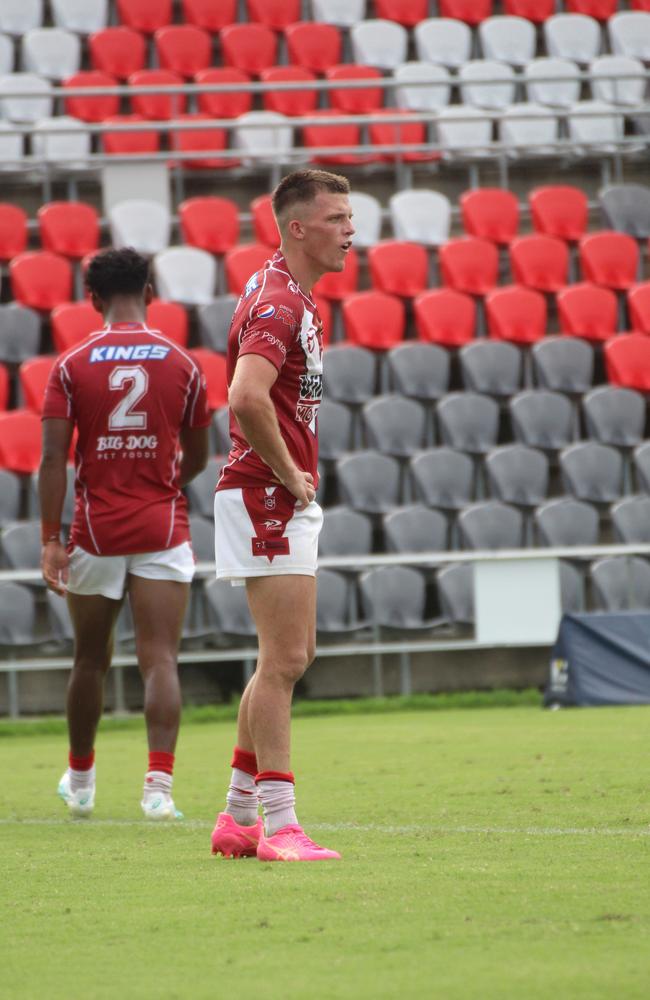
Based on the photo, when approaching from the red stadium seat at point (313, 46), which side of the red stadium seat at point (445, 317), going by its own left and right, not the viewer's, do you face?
back

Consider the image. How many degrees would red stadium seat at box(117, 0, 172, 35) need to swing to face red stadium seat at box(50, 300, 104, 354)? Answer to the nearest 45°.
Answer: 0° — it already faces it

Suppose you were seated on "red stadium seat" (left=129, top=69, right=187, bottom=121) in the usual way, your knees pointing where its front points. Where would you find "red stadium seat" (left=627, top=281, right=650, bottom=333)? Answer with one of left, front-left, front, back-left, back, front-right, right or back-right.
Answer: front-left

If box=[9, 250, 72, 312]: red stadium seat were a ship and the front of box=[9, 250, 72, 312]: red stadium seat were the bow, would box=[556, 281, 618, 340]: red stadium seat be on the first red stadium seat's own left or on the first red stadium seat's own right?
on the first red stadium seat's own left

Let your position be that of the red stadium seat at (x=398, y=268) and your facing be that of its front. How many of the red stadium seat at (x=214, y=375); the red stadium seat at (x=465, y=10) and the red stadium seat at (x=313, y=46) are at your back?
2

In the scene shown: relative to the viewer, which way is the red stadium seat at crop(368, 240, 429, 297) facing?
toward the camera

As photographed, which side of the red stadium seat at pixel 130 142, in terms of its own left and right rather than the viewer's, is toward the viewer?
front

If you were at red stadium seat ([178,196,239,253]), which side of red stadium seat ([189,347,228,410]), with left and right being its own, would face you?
back

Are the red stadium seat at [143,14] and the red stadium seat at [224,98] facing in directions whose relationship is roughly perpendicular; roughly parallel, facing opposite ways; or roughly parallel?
roughly parallel

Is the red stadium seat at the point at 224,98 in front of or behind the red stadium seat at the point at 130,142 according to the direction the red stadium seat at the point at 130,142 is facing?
behind

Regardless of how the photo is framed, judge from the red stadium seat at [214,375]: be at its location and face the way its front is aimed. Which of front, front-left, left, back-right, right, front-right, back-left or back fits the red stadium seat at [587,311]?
left

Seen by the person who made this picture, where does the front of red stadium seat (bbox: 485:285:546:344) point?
facing the viewer

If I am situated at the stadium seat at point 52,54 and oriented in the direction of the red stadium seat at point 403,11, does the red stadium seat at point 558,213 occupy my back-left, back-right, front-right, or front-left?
front-right

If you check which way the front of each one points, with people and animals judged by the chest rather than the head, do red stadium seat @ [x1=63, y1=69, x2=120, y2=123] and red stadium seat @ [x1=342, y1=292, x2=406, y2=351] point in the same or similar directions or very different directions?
same or similar directions

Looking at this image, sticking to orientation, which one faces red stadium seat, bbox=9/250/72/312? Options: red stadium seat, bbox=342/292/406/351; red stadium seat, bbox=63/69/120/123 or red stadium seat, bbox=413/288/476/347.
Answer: red stadium seat, bbox=63/69/120/123

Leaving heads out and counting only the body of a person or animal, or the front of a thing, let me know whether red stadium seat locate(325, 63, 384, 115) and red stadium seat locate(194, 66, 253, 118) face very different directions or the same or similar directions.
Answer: same or similar directions

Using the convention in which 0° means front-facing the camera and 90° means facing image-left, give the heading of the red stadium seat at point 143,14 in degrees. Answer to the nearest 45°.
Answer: approximately 0°

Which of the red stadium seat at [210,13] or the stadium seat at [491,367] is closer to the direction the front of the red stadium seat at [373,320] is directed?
the stadium seat
